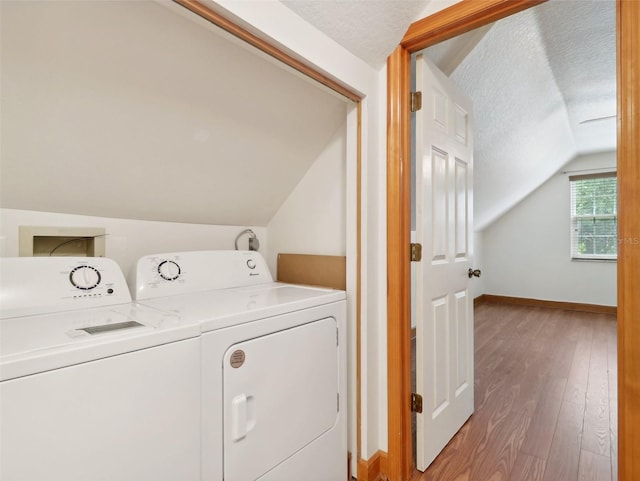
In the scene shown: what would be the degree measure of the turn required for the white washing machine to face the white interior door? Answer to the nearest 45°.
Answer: approximately 45° to its left

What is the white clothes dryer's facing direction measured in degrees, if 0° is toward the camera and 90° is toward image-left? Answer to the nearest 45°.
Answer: approximately 315°

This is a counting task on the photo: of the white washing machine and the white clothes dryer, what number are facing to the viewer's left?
0

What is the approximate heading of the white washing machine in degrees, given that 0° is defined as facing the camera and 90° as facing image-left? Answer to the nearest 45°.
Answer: approximately 315°

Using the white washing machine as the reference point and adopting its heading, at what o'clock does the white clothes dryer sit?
The white clothes dryer is roughly at 10 o'clock from the white washing machine.

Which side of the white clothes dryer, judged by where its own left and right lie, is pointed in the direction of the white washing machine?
right

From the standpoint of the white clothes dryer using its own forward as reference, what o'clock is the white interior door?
The white interior door is roughly at 10 o'clock from the white clothes dryer.
